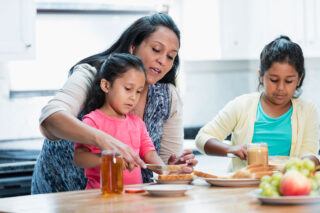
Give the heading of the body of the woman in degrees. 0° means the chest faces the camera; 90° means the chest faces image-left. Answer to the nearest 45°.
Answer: approximately 315°

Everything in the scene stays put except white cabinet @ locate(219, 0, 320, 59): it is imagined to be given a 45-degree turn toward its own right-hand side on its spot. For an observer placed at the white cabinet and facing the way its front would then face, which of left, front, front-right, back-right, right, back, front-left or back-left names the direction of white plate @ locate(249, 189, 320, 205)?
front-left

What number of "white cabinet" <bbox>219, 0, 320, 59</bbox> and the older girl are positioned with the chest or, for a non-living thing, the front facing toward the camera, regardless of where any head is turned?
2

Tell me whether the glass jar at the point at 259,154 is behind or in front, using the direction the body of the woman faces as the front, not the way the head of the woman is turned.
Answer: in front

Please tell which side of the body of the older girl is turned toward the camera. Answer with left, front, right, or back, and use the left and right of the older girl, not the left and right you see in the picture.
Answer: front

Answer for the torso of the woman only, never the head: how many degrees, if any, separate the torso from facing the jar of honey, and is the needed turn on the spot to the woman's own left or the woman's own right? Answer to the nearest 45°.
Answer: approximately 45° to the woman's own right

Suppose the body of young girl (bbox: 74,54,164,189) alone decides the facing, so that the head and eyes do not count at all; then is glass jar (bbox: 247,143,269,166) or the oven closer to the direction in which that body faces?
the glass jar

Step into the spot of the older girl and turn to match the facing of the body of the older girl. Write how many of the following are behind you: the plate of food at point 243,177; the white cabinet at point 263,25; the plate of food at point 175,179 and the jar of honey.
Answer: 1

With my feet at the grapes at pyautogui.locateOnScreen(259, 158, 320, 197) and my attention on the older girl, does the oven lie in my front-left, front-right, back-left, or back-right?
front-left

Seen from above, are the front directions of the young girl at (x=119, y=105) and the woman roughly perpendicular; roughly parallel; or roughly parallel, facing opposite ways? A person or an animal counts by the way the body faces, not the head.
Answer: roughly parallel

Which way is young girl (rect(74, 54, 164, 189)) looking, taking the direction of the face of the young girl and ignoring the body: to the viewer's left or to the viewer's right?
to the viewer's right

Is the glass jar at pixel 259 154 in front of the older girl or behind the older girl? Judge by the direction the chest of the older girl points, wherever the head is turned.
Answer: in front

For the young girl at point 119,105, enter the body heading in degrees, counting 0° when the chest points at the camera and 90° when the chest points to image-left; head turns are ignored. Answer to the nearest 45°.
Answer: approximately 315°

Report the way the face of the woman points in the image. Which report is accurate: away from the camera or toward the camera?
toward the camera
